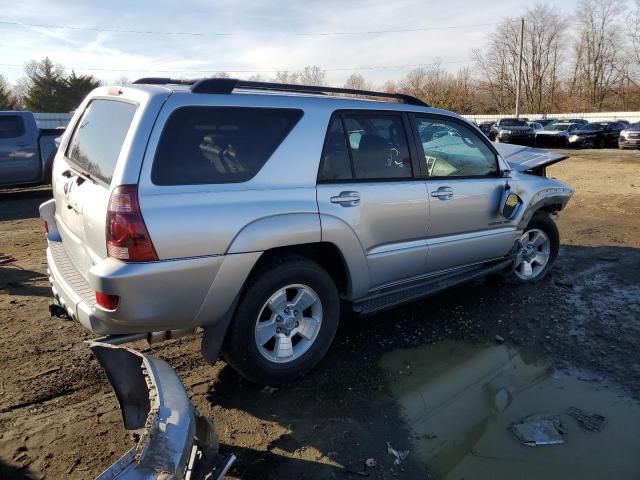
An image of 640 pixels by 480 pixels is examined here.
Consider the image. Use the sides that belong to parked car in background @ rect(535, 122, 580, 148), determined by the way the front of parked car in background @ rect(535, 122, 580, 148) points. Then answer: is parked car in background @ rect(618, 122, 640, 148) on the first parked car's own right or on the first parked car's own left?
on the first parked car's own left

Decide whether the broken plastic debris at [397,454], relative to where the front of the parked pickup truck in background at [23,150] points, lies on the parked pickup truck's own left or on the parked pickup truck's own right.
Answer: on the parked pickup truck's own left

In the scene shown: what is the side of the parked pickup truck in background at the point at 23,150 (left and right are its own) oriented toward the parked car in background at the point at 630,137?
back

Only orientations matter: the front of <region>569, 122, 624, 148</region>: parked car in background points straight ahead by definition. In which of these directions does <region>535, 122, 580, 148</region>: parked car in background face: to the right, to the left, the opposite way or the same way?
the same way

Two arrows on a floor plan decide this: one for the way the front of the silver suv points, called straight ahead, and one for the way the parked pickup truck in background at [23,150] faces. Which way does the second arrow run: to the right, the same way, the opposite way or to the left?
the opposite way

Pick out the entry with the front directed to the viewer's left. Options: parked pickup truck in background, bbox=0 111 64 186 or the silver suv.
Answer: the parked pickup truck in background

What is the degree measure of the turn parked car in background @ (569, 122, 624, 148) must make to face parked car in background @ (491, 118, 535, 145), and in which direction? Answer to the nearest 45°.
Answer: approximately 45° to its right

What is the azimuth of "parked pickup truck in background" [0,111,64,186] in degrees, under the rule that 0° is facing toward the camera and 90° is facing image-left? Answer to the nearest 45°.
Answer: approximately 90°

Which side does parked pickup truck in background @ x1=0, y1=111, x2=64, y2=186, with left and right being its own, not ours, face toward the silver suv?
left

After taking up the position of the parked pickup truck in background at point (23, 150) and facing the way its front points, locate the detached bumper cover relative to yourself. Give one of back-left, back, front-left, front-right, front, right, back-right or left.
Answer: left

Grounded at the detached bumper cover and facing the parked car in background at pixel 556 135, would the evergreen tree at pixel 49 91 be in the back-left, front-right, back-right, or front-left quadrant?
front-left

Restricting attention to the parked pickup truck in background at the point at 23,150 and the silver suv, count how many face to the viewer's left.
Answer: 1

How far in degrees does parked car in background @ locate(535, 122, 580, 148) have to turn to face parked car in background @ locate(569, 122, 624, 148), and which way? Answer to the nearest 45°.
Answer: approximately 135° to its left

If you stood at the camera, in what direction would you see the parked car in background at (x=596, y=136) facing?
facing the viewer and to the left of the viewer

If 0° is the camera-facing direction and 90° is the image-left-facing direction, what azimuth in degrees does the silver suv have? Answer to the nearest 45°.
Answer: approximately 225°

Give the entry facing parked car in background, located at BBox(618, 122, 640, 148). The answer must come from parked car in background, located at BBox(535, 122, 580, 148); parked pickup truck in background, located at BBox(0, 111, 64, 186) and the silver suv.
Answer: the silver suv
